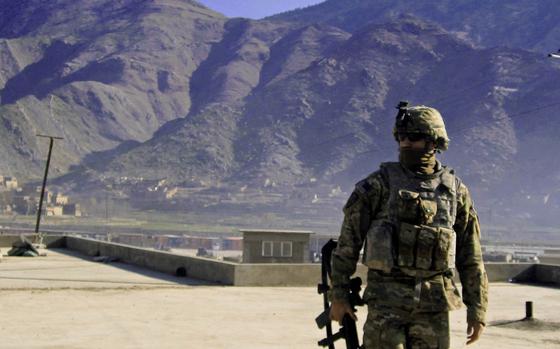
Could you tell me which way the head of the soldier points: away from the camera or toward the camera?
toward the camera

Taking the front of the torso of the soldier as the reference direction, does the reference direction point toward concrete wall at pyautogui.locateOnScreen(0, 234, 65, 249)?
no

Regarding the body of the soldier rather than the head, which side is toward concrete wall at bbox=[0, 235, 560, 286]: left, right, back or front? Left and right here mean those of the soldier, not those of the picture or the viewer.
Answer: back

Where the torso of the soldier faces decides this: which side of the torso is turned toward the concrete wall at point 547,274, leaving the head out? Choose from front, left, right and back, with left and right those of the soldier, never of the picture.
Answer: back

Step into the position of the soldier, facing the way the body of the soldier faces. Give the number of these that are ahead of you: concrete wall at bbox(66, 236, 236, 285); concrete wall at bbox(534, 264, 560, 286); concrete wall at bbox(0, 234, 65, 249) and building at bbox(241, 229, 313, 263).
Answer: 0

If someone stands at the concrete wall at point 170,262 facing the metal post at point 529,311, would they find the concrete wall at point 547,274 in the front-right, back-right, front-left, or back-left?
front-left

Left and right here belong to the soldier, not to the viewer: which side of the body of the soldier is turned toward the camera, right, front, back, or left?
front

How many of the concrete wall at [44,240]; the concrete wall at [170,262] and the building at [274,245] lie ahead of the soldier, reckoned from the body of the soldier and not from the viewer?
0

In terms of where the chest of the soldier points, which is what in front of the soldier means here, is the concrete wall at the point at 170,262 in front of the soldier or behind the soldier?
behind

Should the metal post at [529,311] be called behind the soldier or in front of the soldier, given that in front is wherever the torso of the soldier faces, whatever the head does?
behind

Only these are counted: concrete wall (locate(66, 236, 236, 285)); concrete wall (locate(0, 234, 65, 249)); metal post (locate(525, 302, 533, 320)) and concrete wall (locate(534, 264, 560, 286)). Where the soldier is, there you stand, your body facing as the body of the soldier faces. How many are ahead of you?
0

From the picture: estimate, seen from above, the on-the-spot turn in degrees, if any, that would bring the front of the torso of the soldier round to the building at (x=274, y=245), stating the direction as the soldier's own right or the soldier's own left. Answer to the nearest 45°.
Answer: approximately 180°
